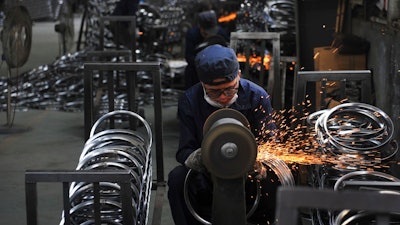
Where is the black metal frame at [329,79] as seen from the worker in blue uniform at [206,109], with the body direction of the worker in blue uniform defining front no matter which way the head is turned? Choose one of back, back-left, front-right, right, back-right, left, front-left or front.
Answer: back-left

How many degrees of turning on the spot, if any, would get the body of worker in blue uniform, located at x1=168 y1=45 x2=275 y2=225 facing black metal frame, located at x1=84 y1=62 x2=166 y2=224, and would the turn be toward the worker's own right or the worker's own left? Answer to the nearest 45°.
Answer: approximately 135° to the worker's own right

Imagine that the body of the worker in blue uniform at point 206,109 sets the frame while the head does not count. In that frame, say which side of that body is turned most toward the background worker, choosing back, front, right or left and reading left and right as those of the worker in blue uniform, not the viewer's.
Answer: back

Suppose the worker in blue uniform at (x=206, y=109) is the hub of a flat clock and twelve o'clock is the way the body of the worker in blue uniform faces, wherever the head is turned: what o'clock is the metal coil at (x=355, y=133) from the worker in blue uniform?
The metal coil is roughly at 9 o'clock from the worker in blue uniform.

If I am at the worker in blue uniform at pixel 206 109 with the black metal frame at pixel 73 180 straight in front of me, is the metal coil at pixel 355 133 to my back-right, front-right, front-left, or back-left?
back-left

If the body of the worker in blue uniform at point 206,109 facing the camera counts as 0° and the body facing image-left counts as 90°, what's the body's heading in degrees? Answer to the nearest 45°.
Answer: approximately 0°

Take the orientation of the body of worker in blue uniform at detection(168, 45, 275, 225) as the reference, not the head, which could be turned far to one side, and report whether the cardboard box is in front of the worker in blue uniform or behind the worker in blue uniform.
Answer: behind

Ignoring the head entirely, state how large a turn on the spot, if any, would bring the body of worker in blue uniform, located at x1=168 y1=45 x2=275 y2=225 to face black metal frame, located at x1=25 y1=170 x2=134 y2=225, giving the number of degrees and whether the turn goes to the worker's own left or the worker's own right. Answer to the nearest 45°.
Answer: approximately 45° to the worker's own right
